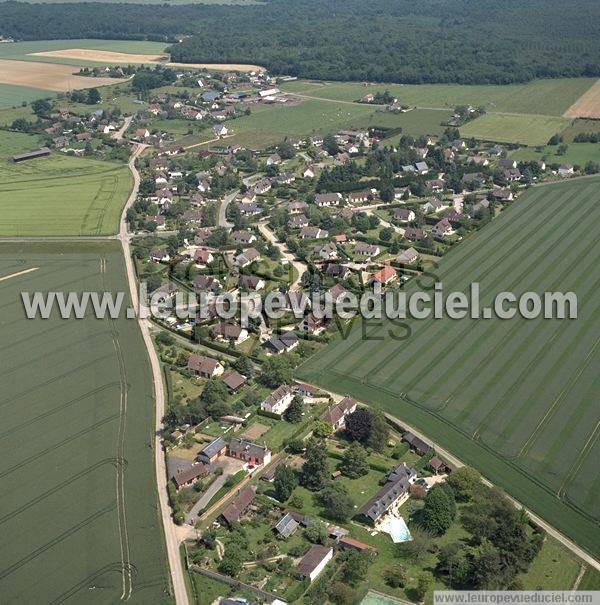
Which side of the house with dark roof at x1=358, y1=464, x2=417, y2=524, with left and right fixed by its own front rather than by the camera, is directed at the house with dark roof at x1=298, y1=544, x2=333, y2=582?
right

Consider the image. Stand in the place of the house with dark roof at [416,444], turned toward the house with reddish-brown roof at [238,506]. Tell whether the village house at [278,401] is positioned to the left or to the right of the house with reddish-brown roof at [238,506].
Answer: right

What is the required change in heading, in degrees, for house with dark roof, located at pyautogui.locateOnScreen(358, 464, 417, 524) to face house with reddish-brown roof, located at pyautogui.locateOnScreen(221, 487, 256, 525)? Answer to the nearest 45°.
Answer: approximately 135° to its right

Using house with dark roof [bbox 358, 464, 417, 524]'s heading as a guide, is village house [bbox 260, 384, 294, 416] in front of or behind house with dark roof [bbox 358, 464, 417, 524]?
behind

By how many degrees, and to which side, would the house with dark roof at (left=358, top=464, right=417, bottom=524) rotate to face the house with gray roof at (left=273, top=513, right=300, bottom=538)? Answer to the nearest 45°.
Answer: approximately 90° to its right

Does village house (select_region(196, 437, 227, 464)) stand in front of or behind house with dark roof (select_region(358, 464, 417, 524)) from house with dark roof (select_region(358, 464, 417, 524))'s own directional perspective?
behind

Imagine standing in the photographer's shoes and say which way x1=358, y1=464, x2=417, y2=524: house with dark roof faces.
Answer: facing the viewer and to the right of the viewer

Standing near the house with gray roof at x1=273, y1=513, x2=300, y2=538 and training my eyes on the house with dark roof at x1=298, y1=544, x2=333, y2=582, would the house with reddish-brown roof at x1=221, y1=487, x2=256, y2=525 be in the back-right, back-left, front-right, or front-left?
back-right
